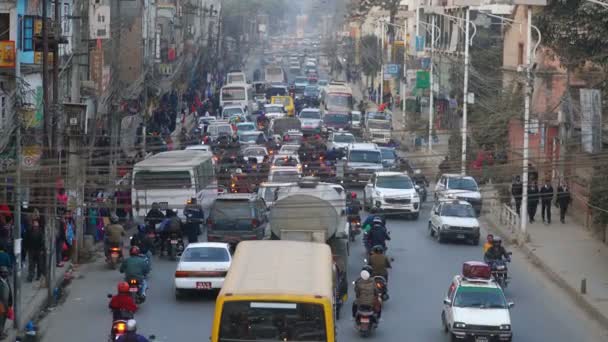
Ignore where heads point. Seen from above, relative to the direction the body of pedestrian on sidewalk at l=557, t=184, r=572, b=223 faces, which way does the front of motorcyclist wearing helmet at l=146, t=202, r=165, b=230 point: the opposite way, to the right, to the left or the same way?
the opposite way

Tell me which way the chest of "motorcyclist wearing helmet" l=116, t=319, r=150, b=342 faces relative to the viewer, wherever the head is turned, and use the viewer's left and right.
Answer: facing away from the viewer

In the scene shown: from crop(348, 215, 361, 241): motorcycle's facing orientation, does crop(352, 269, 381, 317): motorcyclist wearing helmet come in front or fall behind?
behind

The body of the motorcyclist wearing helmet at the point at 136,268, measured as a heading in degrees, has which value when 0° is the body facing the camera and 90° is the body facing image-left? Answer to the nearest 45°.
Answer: approximately 180°

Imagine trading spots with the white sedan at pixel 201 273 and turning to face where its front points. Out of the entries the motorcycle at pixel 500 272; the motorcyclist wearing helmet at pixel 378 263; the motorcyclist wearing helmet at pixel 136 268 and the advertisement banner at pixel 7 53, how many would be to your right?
2

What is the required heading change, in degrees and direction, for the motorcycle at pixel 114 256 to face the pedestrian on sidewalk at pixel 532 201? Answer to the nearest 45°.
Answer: approximately 45° to its right

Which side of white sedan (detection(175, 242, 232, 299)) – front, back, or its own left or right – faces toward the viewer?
back

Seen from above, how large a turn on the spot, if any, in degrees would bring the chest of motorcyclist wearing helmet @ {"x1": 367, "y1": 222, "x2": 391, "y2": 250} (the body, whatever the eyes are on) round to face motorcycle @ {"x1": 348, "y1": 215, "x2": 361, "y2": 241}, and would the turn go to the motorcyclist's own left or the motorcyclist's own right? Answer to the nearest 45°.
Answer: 0° — they already face it

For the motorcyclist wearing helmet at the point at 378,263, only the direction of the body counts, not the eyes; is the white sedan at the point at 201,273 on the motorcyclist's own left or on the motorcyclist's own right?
on the motorcyclist's own left

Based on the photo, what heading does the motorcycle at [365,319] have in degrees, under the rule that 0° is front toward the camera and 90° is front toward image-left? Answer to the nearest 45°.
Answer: approximately 180°

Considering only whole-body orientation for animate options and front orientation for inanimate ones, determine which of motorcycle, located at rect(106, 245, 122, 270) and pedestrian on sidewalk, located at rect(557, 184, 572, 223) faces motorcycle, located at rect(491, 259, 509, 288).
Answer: the pedestrian on sidewalk

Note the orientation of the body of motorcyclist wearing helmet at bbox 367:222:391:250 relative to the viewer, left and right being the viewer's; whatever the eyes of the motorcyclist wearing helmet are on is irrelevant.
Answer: facing away from the viewer
